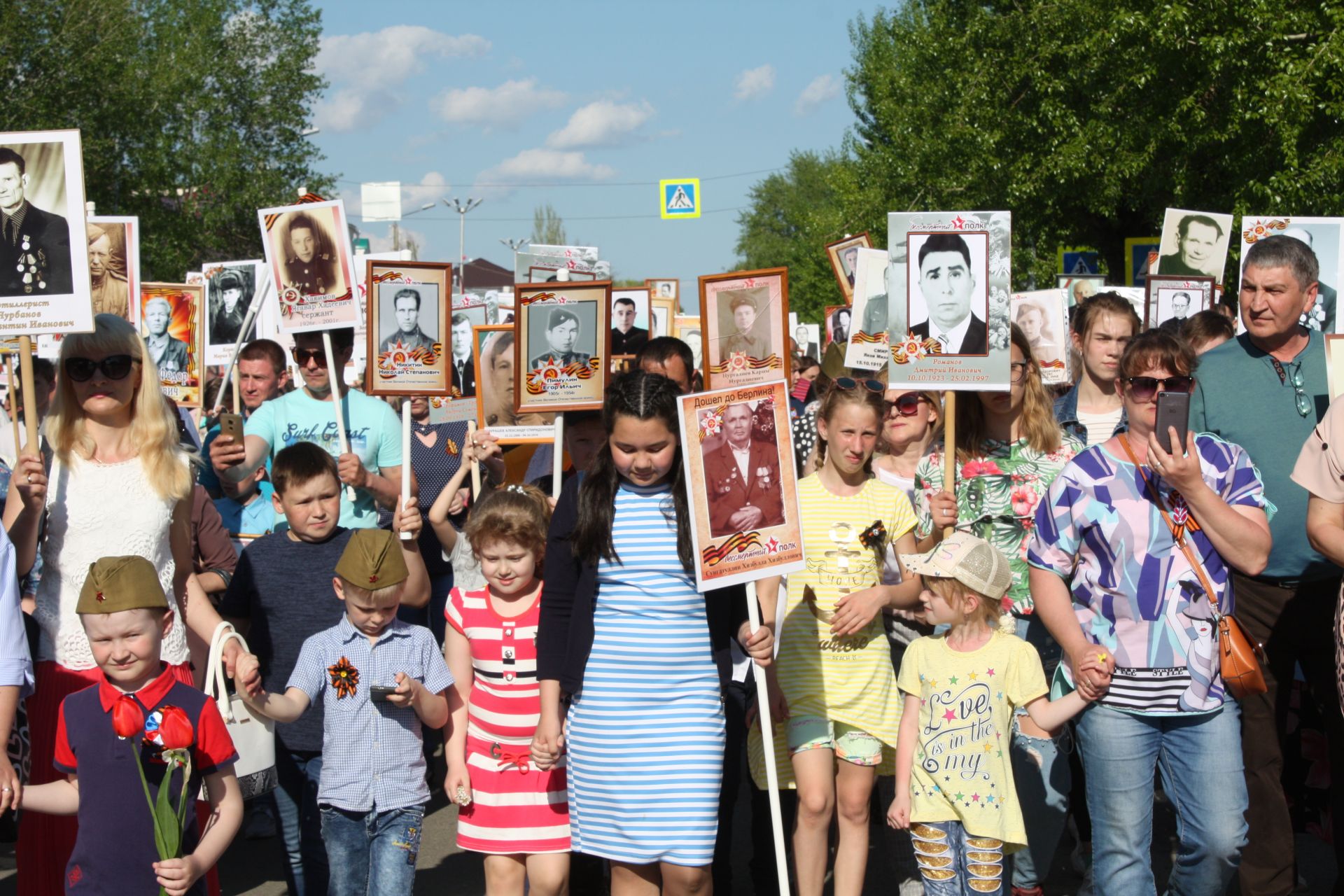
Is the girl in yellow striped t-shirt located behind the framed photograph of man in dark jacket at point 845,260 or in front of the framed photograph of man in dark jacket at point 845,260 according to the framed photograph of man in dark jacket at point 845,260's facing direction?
in front

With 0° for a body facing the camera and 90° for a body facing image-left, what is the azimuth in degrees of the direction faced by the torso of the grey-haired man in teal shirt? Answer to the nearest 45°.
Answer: approximately 0°

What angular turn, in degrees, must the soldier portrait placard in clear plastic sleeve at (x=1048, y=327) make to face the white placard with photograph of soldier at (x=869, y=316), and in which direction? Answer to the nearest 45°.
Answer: approximately 90° to its right

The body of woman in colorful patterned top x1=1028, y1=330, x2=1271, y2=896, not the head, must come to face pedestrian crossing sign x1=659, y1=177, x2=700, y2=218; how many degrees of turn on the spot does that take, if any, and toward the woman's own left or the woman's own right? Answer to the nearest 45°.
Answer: approximately 180°

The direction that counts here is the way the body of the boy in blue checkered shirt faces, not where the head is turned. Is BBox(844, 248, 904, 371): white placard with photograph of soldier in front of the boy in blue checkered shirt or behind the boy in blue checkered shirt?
behind

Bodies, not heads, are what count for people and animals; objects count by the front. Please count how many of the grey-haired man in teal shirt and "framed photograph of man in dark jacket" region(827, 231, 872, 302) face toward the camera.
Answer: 2

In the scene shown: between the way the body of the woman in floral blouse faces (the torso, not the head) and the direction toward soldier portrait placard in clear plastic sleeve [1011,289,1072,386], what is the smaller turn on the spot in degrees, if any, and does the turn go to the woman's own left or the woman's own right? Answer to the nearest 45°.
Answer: approximately 180°

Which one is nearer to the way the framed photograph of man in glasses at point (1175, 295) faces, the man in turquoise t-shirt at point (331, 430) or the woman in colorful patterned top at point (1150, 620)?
the woman in colorful patterned top

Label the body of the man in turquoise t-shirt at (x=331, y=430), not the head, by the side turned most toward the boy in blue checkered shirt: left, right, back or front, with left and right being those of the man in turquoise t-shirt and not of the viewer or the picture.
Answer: front

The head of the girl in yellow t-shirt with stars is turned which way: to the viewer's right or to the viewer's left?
to the viewer's left

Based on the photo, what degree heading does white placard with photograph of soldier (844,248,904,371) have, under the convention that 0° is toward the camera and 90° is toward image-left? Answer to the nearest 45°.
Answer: approximately 0°

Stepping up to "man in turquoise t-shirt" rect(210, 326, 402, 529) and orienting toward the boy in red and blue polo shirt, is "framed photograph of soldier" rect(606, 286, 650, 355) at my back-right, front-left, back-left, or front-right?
back-left

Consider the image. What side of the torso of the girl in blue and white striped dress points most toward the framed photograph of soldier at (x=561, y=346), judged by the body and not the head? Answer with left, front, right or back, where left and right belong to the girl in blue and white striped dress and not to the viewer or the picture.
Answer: back
